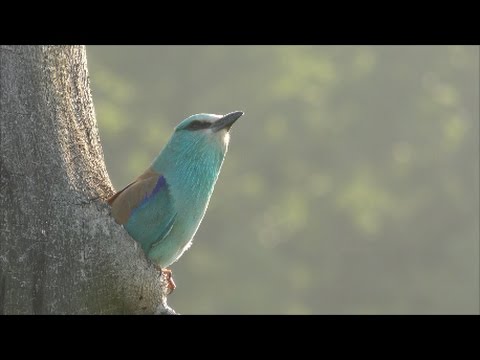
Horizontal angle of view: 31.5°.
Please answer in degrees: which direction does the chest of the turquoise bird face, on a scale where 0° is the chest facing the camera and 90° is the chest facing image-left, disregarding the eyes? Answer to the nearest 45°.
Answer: approximately 270°
